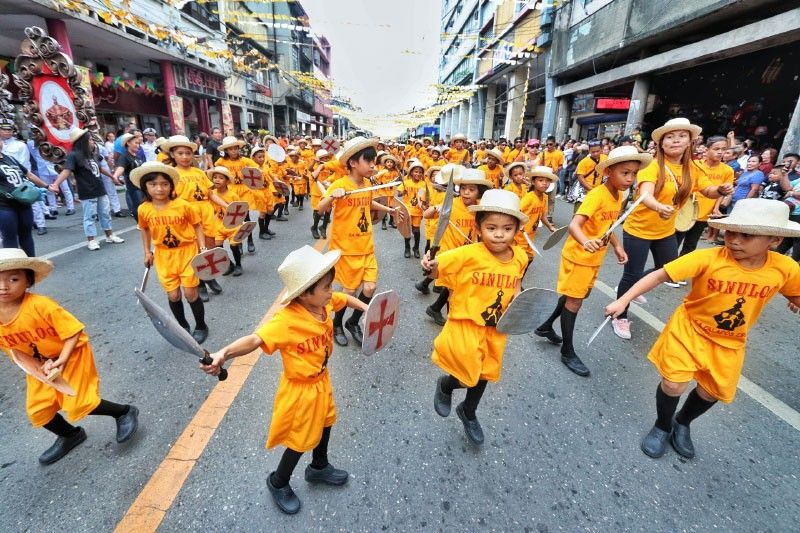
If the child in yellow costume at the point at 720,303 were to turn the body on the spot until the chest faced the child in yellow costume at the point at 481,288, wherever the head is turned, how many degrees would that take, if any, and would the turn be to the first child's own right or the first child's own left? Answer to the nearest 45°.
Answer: approximately 45° to the first child's own right

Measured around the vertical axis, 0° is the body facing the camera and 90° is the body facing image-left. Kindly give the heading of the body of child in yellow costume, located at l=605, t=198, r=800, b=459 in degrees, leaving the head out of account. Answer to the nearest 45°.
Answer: approximately 0°

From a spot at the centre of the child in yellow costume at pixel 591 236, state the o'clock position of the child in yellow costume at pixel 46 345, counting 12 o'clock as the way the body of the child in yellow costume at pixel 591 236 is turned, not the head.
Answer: the child in yellow costume at pixel 46 345 is roughly at 3 o'clock from the child in yellow costume at pixel 591 236.

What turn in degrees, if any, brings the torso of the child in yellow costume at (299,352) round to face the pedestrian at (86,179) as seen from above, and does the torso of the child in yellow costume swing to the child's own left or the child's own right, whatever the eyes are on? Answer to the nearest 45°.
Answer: approximately 180°

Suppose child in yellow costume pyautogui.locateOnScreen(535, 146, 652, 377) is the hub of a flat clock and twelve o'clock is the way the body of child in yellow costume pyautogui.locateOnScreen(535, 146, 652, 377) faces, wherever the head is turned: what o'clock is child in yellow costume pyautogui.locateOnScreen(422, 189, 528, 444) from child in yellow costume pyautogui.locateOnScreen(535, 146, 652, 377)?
child in yellow costume pyautogui.locateOnScreen(422, 189, 528, 444) is roughly at 2 o'clock from child in yellow costume pyautogui.locateOnScreen(535, 146, 652, 377).

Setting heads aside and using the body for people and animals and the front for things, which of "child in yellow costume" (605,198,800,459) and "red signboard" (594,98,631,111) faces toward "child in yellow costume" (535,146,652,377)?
the red signboard
